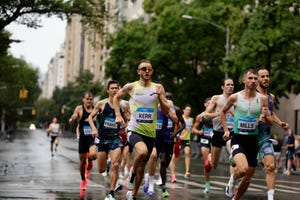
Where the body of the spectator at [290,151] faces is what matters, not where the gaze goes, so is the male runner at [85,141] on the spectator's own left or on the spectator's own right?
on the spectator's own left

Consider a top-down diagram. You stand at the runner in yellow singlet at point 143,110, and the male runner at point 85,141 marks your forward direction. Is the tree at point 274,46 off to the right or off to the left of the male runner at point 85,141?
right

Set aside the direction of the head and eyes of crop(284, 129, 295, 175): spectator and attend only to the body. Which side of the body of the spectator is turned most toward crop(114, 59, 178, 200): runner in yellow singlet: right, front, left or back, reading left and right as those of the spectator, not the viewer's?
left

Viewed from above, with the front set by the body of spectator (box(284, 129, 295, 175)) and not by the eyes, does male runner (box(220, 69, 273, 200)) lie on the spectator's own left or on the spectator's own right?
on the spectator's own left

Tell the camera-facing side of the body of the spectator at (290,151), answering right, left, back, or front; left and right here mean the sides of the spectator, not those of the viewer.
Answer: left
